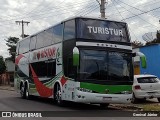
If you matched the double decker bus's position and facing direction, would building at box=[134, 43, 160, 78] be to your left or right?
on your left

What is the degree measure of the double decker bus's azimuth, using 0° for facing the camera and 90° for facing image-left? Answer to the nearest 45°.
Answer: approximately 315°
